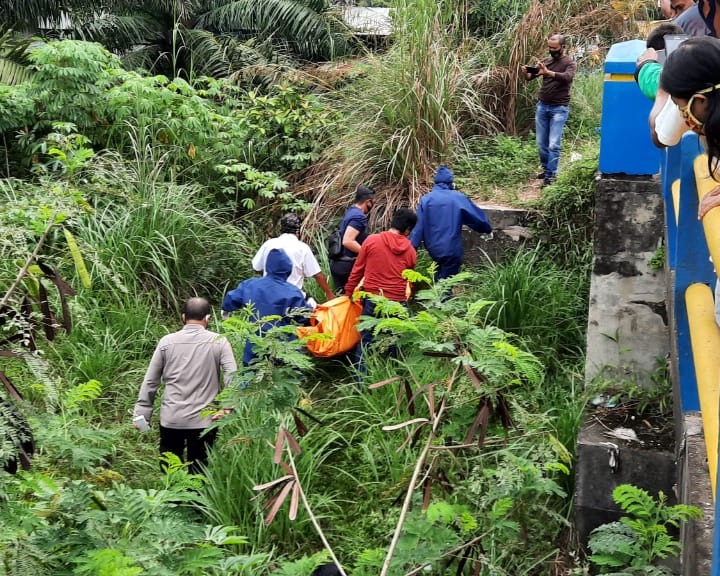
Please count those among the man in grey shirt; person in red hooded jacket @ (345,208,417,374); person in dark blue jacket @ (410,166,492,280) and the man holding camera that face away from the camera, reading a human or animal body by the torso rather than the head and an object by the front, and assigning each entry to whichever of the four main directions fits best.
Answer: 3

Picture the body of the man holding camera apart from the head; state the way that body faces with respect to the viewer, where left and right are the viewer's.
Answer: facing the viewer and to the left of the viewer

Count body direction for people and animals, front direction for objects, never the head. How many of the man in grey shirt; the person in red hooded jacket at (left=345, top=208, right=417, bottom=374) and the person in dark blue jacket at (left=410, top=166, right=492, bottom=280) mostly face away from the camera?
3

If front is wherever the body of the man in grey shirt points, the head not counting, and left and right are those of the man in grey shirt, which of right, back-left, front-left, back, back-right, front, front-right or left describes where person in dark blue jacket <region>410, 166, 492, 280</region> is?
front-right

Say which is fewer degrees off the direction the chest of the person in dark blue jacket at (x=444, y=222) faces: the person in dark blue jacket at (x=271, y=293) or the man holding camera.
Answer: the man holding camera

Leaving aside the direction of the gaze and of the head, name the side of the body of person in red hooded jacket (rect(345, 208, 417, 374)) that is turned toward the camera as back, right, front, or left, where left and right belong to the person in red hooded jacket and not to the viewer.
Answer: back

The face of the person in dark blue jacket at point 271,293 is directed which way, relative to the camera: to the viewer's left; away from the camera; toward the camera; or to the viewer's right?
away from the camera

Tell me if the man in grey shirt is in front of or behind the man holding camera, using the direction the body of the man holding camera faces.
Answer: in front

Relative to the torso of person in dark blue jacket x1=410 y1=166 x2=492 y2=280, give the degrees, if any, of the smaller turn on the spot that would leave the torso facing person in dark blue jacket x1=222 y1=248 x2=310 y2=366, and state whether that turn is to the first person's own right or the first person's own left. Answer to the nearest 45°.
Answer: approximately 135° to the first person's own left

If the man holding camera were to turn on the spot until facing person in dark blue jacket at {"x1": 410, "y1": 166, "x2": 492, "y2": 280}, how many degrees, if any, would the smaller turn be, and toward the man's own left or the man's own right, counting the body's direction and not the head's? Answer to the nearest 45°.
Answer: approximately 45° to the man's own left

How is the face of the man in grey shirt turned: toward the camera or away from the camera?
away from the camera

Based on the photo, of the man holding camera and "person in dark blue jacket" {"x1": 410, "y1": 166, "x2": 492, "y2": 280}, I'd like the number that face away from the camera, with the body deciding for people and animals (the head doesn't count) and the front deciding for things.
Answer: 1

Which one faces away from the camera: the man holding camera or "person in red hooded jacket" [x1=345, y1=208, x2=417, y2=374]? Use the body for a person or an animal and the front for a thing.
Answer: the person in red hooded jacket

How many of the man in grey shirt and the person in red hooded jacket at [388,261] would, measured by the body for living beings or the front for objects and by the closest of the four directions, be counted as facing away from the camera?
2

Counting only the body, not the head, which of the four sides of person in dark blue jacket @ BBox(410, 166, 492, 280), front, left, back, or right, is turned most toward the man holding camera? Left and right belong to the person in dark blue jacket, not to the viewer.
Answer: front

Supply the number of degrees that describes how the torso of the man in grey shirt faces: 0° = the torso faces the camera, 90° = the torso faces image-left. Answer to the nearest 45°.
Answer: approximately 180°

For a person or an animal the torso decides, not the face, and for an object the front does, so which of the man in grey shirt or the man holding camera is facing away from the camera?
the man in grey shirt

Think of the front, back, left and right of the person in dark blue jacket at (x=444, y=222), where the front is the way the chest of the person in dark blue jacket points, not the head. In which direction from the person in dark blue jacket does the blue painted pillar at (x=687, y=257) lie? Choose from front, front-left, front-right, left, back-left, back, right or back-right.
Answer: back

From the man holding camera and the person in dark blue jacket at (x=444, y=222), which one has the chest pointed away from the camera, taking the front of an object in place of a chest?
the person in dark blue jacket

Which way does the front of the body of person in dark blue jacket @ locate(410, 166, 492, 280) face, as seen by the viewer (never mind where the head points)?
away from the camera
